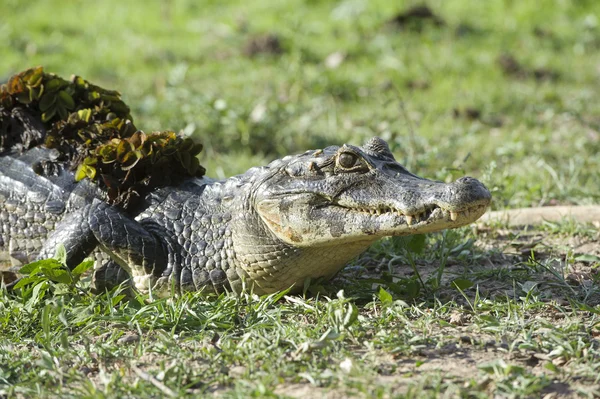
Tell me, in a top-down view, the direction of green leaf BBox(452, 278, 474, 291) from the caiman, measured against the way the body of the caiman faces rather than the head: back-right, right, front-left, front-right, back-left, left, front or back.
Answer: front

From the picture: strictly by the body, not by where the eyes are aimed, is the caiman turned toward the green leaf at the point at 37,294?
no

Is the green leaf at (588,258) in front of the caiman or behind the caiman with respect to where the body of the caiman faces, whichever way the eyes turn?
in front

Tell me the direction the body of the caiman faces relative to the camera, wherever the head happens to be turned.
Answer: to the viewer's right

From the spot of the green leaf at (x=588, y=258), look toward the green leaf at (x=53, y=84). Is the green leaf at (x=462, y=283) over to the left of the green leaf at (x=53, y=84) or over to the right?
left

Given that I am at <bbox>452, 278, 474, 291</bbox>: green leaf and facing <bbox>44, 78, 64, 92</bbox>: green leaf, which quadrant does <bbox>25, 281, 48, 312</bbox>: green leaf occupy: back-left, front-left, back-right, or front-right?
front-left
